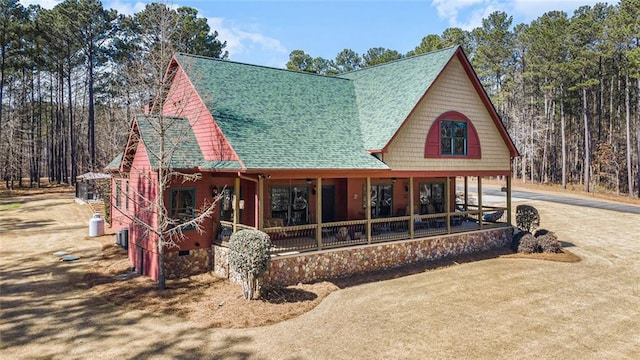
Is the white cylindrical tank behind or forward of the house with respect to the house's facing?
behind

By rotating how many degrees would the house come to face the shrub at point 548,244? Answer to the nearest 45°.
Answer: approximately 45° to its left

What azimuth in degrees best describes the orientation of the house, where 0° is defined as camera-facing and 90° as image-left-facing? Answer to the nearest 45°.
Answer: approximately 315°

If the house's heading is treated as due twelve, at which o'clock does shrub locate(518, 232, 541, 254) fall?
The shrub is roughly at 10 o'clock from the house.

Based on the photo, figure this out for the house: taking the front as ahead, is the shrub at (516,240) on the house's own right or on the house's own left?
on the house's own left
